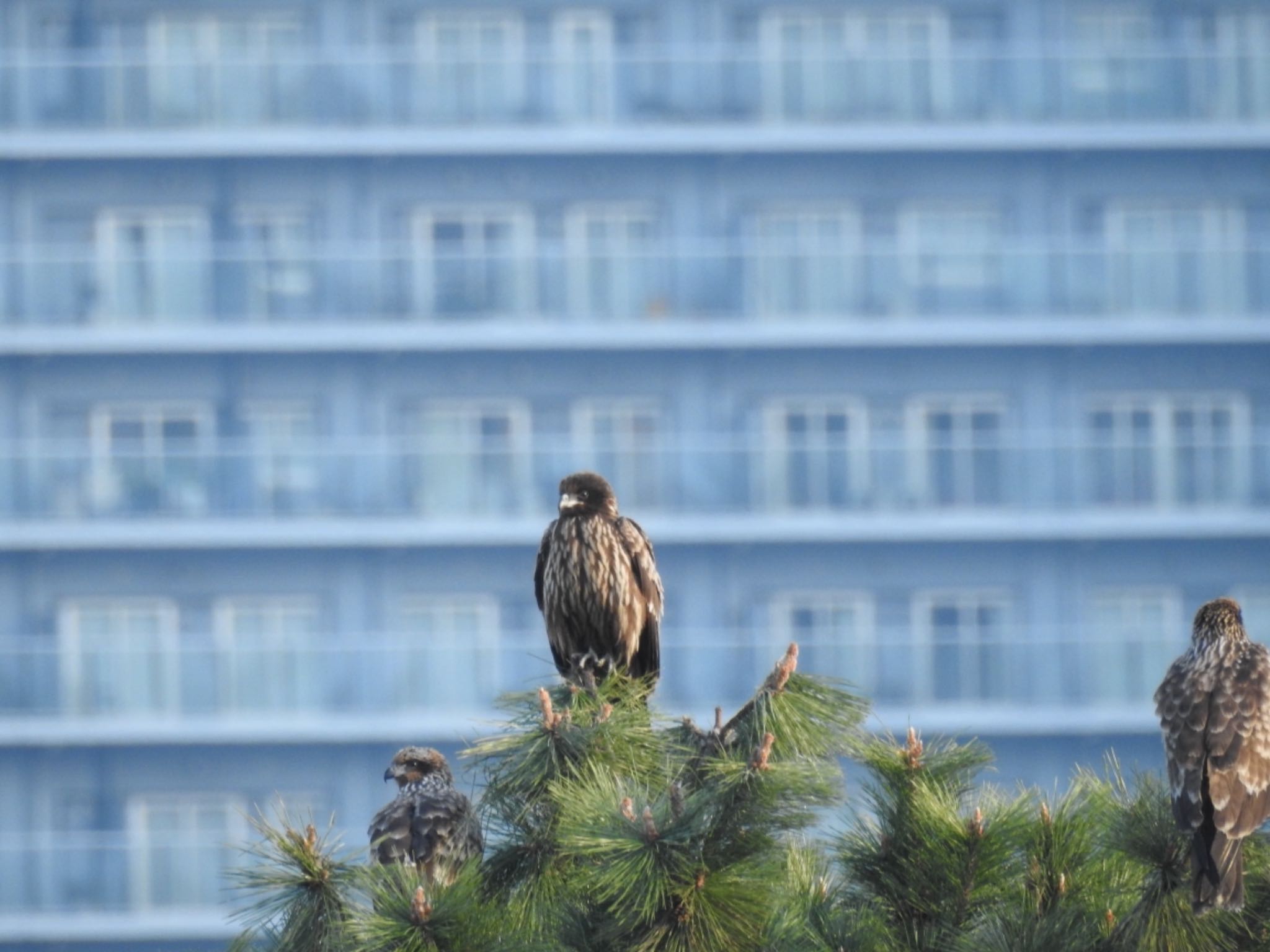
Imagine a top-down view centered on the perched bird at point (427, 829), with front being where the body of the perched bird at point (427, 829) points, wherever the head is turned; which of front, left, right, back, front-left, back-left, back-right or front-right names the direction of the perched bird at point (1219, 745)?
back-right

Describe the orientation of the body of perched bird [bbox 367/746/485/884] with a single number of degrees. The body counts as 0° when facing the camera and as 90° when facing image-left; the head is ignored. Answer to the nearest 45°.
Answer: approximately 180°

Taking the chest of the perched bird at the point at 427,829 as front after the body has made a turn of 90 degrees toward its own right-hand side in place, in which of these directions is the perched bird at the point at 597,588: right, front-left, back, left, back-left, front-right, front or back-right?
front-left

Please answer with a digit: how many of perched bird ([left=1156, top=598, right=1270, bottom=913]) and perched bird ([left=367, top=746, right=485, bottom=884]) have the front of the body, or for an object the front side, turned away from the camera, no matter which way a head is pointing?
2

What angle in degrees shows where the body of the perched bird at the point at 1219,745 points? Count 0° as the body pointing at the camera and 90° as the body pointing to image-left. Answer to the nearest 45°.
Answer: approximately 180°
